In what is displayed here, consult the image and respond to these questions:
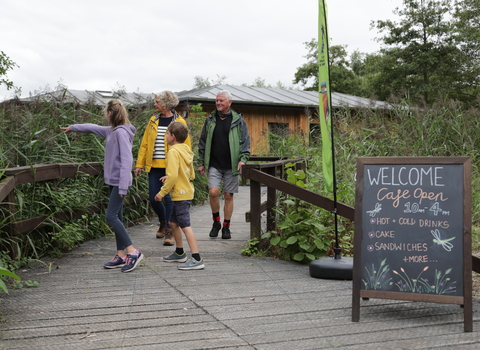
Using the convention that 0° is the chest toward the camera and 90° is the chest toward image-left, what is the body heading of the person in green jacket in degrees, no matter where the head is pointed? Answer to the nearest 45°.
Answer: approximately 0°

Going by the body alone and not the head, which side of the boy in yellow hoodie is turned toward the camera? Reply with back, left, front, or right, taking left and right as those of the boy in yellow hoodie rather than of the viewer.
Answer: left

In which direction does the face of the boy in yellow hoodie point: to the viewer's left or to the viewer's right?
to the viewer's left

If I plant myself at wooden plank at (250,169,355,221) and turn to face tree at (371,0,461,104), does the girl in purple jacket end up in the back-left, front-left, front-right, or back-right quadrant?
back-left

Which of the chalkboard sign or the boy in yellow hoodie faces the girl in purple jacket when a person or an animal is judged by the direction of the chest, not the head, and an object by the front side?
the boy in yellow hoodie

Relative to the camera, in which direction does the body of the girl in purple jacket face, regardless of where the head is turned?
to the viewer's left

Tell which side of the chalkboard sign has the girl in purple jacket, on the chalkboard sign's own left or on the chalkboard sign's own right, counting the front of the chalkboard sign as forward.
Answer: on the chalkboard sign's own right

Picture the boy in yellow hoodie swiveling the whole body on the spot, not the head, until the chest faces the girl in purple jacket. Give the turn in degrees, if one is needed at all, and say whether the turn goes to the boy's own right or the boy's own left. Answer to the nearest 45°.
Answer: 0° — they already face them
